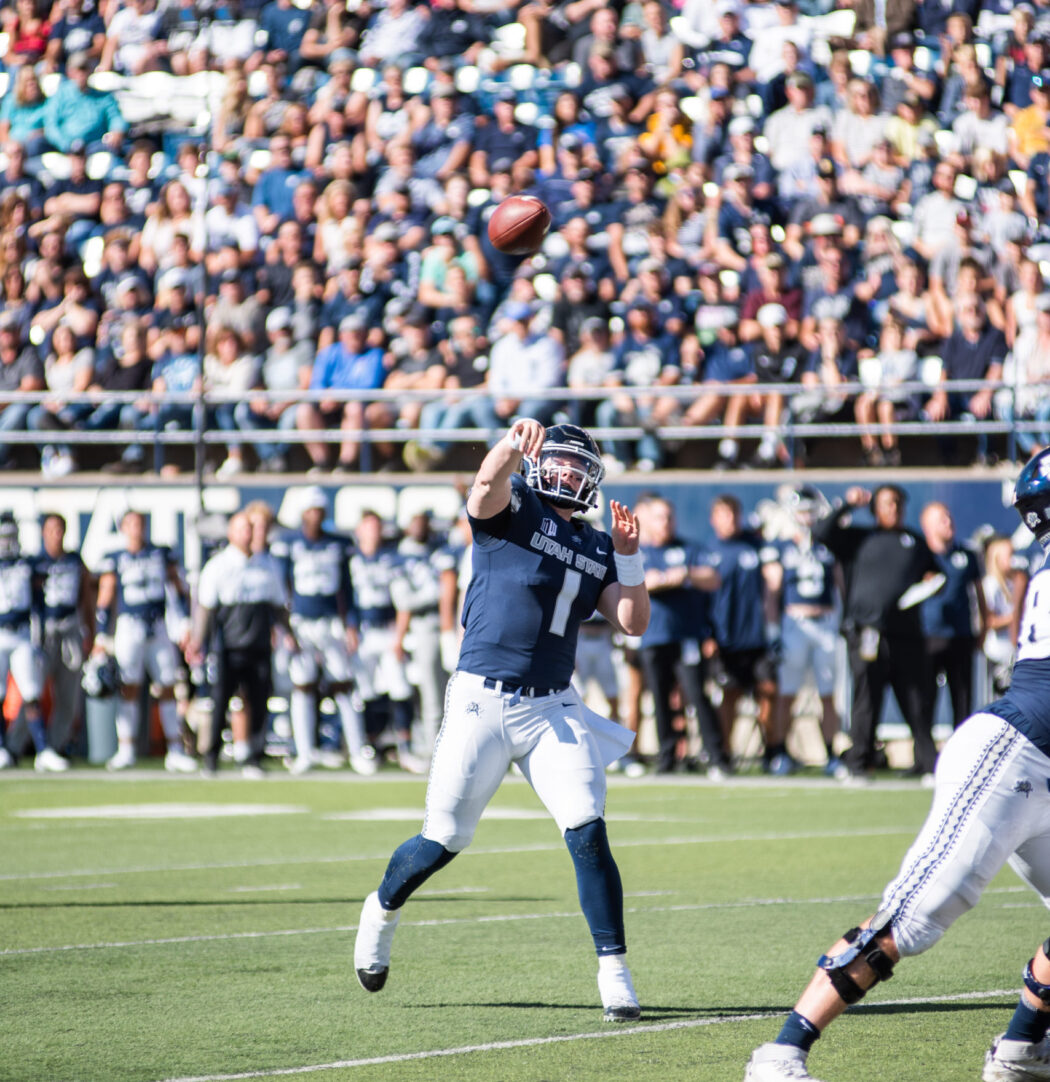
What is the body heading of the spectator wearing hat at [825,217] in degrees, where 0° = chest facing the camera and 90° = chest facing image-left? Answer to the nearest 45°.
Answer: approximately 0°

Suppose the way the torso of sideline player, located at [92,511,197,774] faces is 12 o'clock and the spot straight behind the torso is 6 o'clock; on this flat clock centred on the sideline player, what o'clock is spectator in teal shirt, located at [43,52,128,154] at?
The spectator in teal shirt is roughly at 6 o'clock from the sideline player.

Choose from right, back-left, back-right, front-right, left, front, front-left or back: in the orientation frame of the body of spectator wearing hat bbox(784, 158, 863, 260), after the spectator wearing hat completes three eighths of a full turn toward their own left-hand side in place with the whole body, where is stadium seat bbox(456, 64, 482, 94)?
left

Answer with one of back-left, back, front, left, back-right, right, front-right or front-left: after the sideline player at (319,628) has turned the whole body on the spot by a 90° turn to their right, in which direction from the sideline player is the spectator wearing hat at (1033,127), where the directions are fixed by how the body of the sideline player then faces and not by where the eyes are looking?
back

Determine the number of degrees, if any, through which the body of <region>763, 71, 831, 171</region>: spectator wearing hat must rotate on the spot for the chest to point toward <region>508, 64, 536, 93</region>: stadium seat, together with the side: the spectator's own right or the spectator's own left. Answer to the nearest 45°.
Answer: approximately 135° to the spectator's own right

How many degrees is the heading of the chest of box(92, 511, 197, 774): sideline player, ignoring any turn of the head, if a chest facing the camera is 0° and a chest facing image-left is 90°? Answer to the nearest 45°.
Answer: approximately 0°
